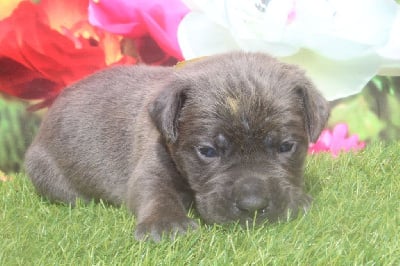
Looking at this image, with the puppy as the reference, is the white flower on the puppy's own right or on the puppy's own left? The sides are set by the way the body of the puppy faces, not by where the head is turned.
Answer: on the puppy's own left

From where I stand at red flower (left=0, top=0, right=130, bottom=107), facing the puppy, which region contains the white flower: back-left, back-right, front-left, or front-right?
front-left

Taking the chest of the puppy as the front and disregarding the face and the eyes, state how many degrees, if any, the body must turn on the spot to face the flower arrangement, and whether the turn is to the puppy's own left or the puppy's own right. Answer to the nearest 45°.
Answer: approximately 135° to the puppy's own left

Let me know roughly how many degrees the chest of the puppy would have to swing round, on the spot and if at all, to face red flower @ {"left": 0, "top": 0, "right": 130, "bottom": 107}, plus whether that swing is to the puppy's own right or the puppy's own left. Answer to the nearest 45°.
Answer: approximately 180°

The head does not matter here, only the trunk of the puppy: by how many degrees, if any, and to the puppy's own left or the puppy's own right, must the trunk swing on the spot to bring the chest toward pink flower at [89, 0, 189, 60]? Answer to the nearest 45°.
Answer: approximately 135° to the puppy's own left

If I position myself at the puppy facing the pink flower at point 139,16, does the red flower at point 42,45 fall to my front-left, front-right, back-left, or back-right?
front-left

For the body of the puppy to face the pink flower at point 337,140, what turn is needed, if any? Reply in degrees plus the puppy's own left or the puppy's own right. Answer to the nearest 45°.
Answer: approximately 90° to the puppy's own left
